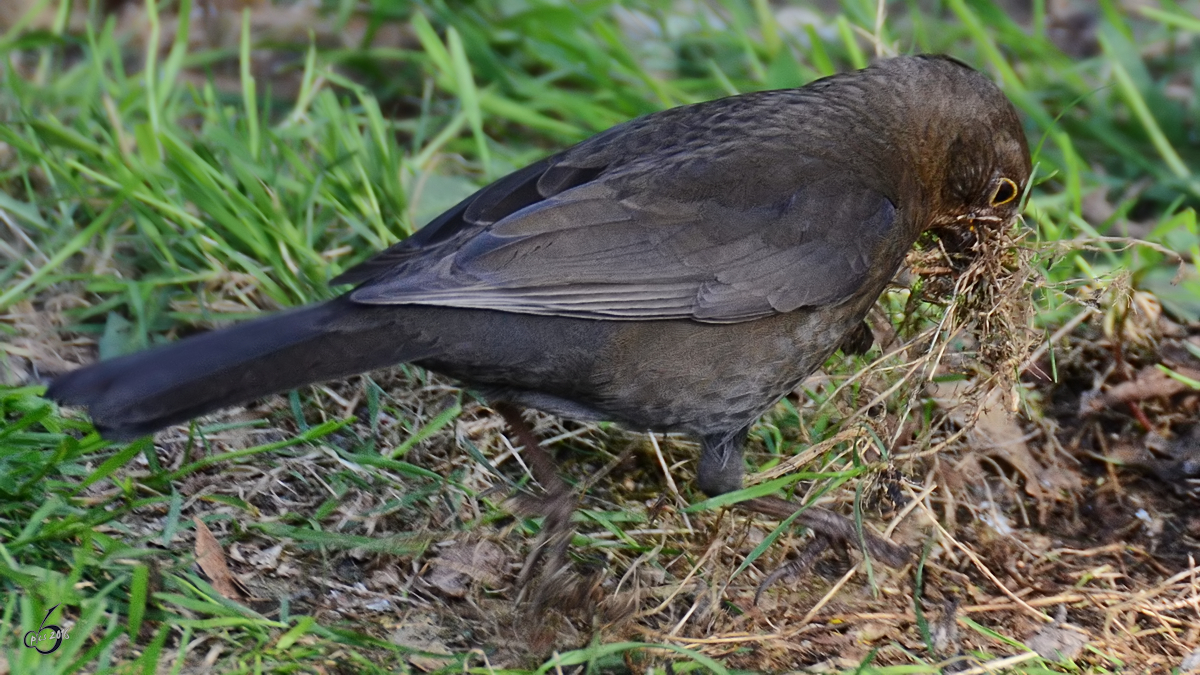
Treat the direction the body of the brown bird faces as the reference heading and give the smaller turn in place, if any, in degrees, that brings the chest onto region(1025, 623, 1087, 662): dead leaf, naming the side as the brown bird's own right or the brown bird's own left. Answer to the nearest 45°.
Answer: approximately 45° to the brown bird's own right

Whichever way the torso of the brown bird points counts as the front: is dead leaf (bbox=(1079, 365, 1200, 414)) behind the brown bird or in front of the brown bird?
in front

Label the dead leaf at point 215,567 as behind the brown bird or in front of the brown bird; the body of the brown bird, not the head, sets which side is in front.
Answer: behind

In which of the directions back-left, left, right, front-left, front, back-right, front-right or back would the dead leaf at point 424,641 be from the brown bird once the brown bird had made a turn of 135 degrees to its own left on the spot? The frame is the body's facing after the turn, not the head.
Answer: left

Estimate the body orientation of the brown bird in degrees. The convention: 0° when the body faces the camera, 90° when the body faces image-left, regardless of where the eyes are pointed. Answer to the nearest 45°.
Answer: approximately 270°
